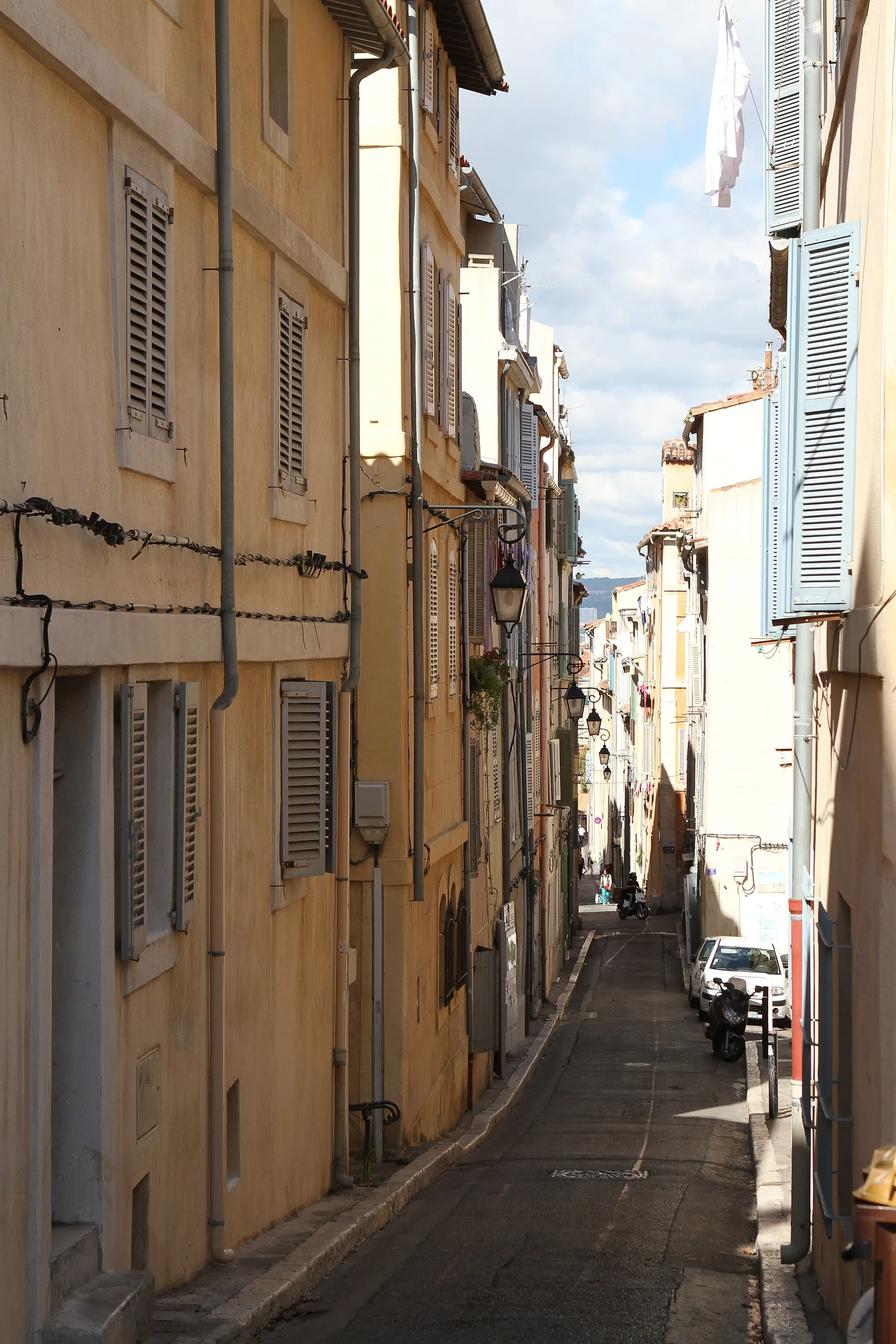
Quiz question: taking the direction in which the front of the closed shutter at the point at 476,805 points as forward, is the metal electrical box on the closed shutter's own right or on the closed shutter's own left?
on the closed shutter's own right

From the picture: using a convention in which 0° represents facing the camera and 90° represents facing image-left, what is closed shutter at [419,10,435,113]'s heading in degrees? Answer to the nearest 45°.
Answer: approximately 270°

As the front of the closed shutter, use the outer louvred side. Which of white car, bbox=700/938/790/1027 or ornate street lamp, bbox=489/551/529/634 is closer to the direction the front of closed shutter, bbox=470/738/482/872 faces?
the white car

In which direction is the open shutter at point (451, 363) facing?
to the viewer's right

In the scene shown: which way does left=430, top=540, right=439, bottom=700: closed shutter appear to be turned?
to the viewer's right

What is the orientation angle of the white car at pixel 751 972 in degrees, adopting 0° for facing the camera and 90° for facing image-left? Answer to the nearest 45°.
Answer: approximately 0°

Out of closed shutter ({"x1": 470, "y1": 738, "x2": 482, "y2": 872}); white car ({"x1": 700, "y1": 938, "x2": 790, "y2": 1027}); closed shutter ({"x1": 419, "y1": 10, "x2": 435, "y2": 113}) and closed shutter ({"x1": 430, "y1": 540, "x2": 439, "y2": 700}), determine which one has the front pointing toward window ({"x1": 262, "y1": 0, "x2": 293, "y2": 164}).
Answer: the white car

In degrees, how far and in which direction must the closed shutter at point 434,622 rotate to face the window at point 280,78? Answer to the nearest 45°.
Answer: approximately 90° to its right

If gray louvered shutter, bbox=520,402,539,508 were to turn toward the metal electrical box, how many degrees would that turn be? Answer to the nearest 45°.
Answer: approximately 45° to its right

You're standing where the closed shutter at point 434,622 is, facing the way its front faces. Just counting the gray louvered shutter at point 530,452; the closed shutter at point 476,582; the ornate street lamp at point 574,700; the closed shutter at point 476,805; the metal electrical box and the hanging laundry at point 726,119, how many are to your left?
4

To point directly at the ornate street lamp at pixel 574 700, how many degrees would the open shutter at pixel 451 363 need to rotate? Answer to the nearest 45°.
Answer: approximately 90° to its left

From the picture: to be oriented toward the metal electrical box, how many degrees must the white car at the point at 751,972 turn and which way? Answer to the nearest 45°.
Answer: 0° — it already faces it

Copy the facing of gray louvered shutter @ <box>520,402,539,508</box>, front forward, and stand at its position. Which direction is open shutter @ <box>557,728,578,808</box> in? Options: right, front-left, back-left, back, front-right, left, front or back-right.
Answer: back-left
